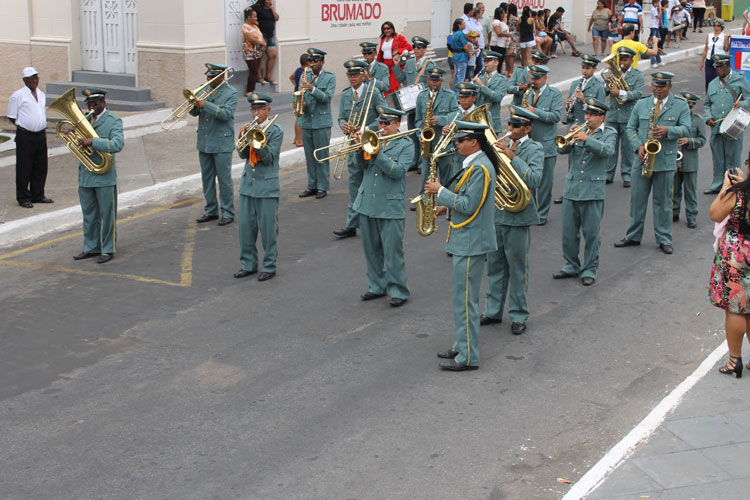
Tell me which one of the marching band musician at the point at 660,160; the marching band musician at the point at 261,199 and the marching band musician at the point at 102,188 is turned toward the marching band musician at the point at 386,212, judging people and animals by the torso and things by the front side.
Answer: the marching band musician at the point at 660,160

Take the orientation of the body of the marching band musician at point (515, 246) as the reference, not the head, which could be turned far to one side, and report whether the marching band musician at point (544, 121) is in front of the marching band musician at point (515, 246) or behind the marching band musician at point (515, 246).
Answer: behind

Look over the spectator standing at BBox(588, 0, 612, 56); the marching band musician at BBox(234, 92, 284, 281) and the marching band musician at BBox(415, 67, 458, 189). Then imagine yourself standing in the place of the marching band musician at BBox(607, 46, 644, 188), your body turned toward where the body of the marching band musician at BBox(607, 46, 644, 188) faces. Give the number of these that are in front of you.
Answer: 2

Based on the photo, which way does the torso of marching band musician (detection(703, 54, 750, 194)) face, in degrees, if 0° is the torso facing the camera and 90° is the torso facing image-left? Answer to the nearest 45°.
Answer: approximately 45°

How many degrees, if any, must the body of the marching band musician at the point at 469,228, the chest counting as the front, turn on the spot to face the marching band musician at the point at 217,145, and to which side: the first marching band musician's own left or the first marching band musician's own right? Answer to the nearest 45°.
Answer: approximately 45° to the first marching band musician's own right

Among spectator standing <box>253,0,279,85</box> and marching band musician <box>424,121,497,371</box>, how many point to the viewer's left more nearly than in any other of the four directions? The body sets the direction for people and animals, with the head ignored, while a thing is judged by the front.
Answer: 1

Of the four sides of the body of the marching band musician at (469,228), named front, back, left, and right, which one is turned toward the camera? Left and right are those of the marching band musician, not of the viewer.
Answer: left

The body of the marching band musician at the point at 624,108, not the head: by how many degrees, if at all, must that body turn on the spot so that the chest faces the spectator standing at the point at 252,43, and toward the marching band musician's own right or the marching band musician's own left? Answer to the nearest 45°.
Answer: approximately 90° to the marching band musician's own right

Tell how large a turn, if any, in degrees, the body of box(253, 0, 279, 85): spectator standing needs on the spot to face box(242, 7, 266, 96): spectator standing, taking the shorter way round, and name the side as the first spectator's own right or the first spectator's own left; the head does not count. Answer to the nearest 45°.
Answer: approximately 90° to the first spectator's own right
